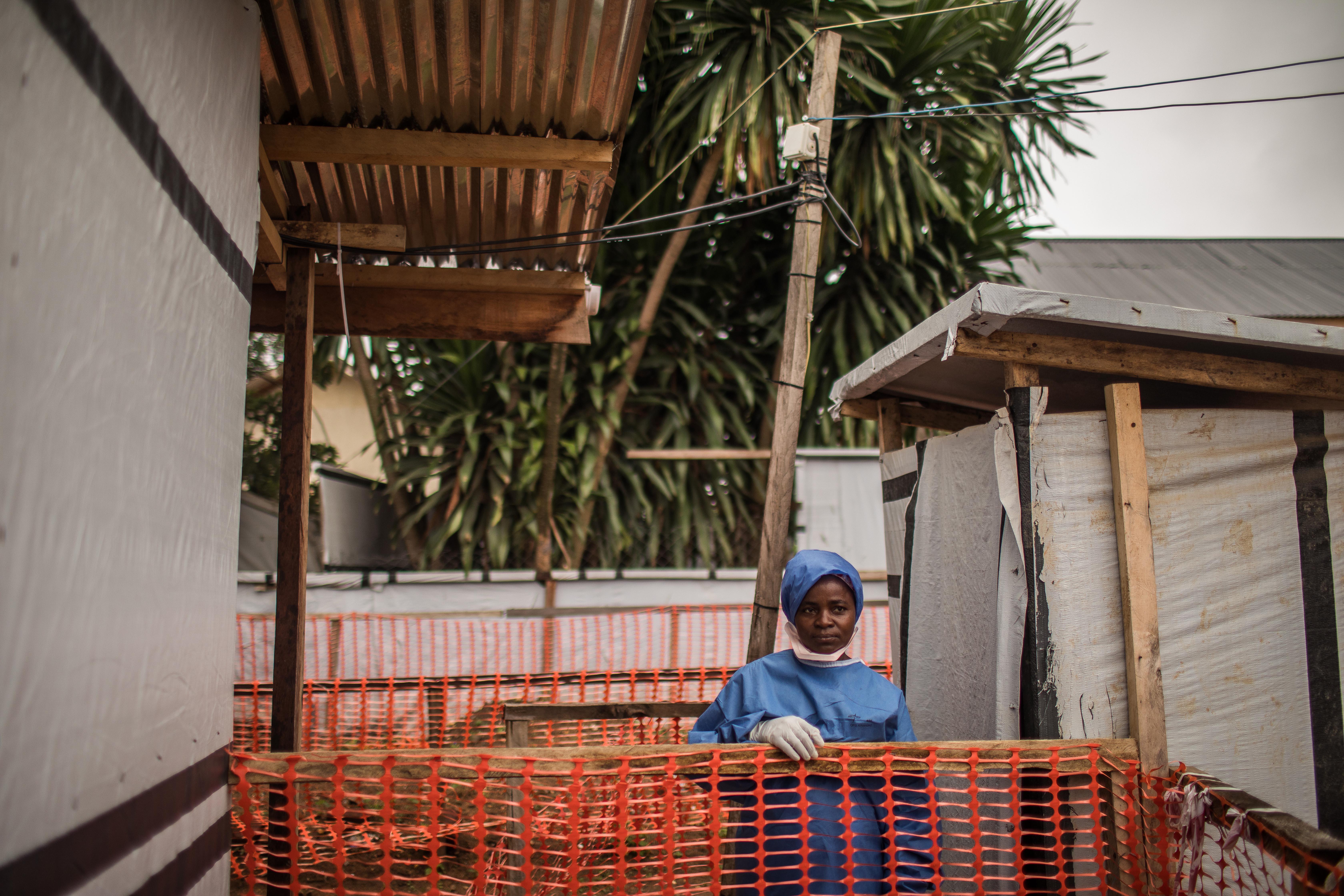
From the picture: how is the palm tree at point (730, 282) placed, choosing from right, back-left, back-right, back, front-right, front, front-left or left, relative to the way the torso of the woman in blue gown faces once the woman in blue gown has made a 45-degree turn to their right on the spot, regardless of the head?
back-right

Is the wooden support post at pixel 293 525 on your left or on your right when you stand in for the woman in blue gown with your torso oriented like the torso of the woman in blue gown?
on your right

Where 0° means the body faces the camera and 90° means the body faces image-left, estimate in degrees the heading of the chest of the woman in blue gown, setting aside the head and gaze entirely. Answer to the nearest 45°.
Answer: approximately 0°

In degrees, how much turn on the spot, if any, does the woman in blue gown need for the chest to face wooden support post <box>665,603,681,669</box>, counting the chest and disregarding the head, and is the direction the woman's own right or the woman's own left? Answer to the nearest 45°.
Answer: approximately 180°

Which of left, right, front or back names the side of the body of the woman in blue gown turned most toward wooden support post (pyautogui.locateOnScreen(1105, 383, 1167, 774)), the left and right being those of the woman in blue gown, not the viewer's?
left

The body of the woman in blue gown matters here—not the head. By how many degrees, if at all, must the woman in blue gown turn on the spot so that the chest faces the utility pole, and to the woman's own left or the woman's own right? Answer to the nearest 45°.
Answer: approximately 180°
